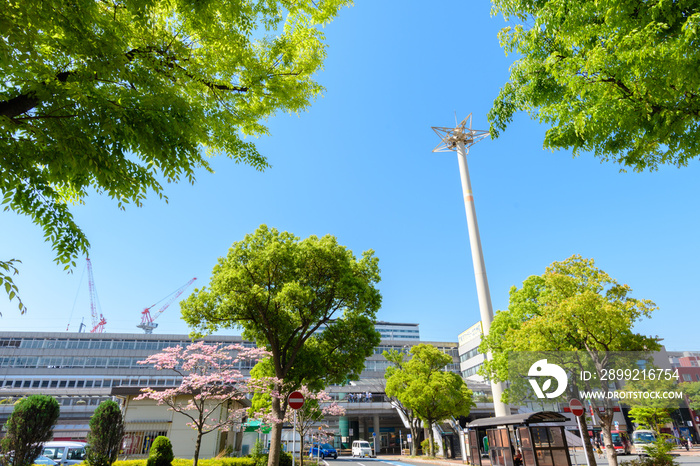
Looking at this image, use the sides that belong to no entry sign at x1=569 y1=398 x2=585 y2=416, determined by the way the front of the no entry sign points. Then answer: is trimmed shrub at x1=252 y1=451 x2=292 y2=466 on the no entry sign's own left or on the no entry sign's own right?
on the no entry sign's own right

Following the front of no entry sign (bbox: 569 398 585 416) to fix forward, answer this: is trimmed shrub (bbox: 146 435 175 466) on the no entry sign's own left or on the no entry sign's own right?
on the no entry sign's own right

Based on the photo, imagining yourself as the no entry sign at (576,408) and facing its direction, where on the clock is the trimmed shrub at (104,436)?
The trimmed shrub is roughly at 2 o'clock from the no entry sign.

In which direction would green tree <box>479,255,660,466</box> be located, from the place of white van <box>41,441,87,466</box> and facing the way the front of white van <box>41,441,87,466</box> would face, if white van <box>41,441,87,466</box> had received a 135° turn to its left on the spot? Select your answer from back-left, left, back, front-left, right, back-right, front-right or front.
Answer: front

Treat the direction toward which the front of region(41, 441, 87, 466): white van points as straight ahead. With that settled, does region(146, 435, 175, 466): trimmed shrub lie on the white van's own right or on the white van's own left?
on the white van's own left

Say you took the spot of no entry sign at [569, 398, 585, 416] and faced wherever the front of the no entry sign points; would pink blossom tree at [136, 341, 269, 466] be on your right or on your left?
on your right

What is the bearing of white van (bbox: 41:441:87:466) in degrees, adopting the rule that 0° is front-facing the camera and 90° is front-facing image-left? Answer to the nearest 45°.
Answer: approximately 90°

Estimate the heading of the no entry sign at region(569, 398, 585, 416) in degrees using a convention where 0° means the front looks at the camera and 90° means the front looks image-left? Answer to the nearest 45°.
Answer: approximately 0°
